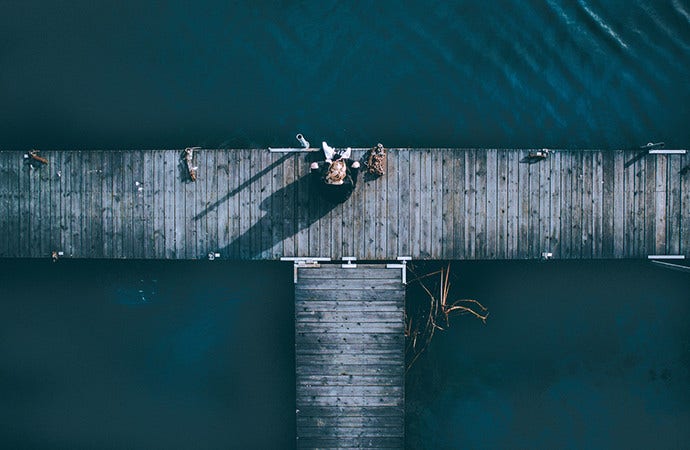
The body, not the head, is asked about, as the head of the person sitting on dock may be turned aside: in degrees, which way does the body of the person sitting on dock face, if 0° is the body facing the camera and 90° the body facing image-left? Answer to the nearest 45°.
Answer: approximately 180°
